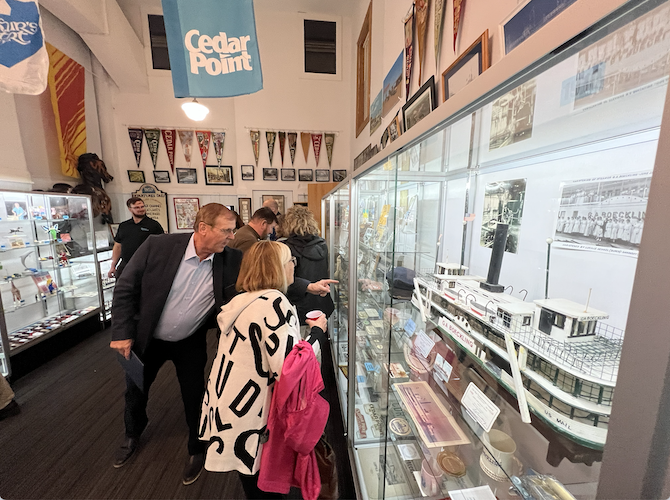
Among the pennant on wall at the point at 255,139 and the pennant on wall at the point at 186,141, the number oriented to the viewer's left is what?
0

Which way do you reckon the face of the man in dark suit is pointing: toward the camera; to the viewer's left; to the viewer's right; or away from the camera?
to the viewer's right

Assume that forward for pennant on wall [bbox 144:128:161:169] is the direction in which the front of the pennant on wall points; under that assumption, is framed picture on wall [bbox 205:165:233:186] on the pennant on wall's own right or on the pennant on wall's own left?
on the pennant on wall's own left

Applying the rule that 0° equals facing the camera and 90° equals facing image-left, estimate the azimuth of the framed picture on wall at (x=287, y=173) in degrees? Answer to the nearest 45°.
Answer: approximately 0°

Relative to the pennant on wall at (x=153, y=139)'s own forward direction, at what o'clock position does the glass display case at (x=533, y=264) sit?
The glass display case is roughly at 12 o'clock from the pennant on wall.

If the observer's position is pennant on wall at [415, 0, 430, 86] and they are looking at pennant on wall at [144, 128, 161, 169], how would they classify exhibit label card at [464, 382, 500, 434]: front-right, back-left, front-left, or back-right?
back-left

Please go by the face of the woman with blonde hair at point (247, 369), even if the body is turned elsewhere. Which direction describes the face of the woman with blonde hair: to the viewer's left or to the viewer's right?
to the viewer's right

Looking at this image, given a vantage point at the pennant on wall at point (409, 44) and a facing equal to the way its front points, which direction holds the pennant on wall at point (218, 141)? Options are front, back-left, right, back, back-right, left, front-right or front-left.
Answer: front-right

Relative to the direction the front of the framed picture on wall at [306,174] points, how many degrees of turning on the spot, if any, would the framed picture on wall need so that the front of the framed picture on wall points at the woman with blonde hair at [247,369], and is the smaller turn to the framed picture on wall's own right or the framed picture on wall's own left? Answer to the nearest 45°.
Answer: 0° — it already faces them

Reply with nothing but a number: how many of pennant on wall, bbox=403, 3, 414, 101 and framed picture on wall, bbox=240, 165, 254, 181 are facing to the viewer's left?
1
